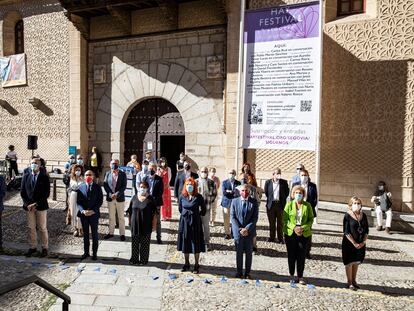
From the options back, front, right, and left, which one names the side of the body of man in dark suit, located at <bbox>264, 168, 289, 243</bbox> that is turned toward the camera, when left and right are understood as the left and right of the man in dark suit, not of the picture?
front

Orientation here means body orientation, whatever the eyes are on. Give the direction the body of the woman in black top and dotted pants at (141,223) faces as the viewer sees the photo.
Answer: toward the camera

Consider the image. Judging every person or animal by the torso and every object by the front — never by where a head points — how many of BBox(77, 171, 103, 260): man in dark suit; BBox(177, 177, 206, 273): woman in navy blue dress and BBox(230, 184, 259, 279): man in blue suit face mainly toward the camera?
3

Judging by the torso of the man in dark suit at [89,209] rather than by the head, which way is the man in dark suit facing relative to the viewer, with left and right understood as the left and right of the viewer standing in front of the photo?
facing the viewer

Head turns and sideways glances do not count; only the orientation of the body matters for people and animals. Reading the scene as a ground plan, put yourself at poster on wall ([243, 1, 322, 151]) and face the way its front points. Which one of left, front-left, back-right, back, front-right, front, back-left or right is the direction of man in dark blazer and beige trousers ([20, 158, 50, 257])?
front-right

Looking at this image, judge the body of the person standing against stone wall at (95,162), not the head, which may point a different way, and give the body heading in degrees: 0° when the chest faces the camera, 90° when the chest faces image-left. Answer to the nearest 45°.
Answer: approximately 0°

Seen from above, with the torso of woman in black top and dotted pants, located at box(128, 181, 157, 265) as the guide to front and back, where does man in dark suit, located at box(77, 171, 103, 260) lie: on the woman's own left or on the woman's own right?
on the woman's own right

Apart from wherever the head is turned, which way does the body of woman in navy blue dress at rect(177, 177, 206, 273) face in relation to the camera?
toward the camera

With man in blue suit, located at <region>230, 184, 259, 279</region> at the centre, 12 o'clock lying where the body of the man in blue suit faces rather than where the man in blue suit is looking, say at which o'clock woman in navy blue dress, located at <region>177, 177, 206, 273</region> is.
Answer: The woman in navy blue dress is roughly at 3 o'clock from the man in blue suit.

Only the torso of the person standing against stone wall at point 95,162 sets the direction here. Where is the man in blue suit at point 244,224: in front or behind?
in front

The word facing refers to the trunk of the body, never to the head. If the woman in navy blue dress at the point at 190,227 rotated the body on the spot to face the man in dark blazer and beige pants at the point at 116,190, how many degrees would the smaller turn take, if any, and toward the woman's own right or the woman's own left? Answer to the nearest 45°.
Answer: approximately 135° to the woman's own right
